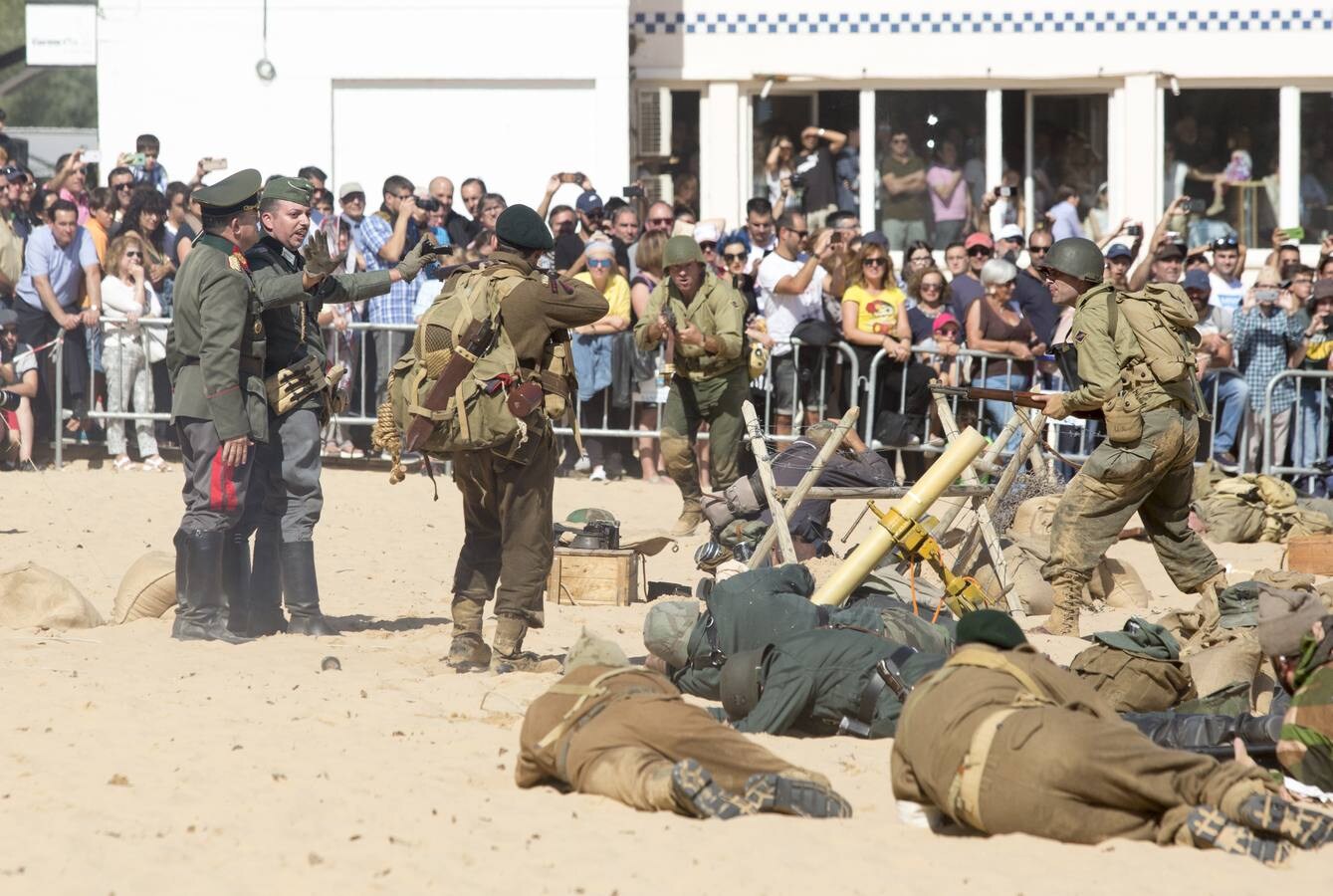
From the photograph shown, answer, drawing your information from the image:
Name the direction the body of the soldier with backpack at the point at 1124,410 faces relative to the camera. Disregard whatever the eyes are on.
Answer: to the viewer's left

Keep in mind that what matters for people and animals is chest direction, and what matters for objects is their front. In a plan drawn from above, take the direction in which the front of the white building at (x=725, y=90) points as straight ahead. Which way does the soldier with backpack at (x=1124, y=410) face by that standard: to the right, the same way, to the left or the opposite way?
to the right

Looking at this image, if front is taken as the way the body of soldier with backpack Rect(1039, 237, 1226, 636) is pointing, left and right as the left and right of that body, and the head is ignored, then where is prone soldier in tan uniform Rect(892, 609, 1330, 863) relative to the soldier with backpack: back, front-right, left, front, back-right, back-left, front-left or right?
left

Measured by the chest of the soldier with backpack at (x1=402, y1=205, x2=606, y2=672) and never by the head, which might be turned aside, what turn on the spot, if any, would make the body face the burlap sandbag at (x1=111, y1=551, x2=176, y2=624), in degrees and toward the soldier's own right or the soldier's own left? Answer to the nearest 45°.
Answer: approximately 90° to the soldier's own left

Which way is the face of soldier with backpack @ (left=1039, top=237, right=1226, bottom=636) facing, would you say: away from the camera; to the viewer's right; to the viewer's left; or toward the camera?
to the viewer's left

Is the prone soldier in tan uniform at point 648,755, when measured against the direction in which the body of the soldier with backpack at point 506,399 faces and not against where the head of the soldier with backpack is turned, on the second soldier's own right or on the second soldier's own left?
on the second soldier's own right

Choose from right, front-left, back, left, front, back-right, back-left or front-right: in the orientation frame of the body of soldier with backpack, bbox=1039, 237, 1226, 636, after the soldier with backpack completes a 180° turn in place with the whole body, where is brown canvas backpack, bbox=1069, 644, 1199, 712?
right

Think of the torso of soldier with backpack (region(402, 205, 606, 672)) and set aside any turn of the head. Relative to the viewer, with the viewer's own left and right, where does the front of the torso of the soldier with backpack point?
facing away from the viewer and to the right of the viewer

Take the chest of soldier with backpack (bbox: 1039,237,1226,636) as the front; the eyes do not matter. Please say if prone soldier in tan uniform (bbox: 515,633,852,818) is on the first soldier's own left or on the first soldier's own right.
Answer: on the first soldier's own left

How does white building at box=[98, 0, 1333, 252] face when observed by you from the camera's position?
facing the viewer

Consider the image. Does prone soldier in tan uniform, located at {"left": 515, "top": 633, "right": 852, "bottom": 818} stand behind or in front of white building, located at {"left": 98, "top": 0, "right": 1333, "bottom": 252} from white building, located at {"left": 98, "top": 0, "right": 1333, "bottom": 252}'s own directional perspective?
in front
